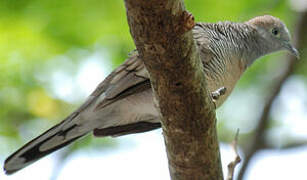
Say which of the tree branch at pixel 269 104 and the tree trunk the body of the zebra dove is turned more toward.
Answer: the tree branch

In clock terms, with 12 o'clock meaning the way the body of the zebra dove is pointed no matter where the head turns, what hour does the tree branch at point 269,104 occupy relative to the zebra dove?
The tree branch is roughly at 11 o'clock from the zebra dove.

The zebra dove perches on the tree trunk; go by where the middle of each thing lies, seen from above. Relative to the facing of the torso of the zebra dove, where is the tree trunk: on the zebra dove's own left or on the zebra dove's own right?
on the zebra dove's own right

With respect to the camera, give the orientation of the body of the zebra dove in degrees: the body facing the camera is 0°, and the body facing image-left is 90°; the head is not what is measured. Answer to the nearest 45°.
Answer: approximately 270°
